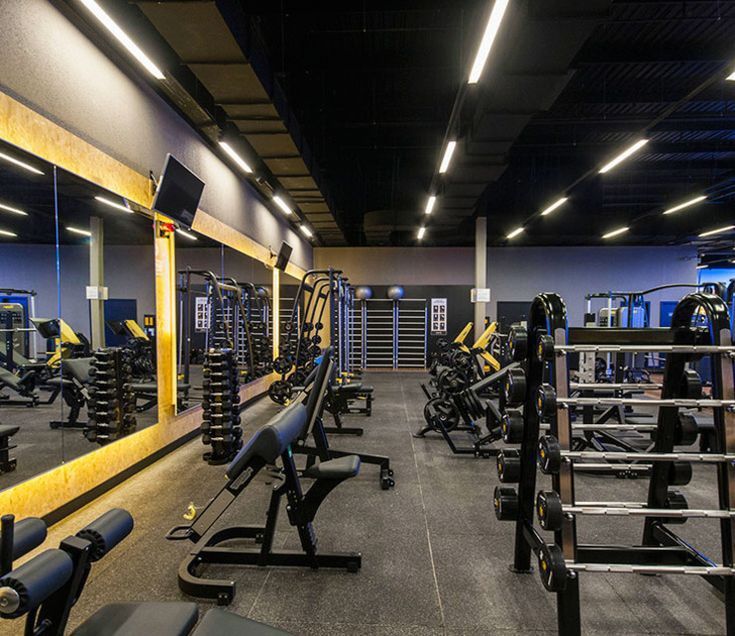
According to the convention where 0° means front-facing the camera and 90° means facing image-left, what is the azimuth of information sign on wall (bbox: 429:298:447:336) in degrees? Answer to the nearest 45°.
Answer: approximately 0°

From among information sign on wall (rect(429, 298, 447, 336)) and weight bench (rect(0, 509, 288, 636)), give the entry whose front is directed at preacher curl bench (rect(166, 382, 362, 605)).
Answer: the information sign on wall

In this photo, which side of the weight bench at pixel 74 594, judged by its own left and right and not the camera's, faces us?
left

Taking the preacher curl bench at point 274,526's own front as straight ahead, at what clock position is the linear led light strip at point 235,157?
The linear led light strip is roughly at 3 o'clock from the preacher curl bench.

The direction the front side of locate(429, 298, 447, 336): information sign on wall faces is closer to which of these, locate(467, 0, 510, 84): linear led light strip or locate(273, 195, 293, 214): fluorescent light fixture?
the linear led light strip

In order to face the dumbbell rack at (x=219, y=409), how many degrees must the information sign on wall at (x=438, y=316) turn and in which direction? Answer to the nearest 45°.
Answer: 0° — it already faces it

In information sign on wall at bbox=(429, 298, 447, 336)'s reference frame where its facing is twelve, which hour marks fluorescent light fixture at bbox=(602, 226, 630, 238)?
The fluorescent light fixture is roughly at 9 o'clock from the information sign on wall.

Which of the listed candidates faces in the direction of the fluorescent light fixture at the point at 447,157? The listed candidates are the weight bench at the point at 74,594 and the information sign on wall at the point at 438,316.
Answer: the information sign on wall

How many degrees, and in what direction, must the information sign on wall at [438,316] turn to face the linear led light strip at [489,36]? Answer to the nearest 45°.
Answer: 0° — it already faces it

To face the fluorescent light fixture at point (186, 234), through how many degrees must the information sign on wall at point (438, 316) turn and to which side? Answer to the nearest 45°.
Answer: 0° — it already faces it

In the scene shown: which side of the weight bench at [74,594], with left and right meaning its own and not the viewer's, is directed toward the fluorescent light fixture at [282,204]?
right

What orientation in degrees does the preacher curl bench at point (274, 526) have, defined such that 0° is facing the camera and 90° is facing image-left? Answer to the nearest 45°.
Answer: approximately 90°
